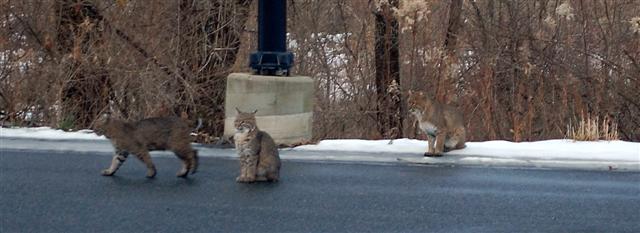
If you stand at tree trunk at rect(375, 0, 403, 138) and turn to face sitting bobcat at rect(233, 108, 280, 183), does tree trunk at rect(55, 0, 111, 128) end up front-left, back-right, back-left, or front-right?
front-right

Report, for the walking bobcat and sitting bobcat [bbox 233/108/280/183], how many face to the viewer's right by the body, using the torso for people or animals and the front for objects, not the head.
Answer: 0

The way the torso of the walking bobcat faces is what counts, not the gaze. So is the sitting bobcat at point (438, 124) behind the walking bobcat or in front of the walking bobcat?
behind

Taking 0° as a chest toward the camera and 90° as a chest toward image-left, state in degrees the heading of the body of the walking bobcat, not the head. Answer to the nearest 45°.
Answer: approximately 90°

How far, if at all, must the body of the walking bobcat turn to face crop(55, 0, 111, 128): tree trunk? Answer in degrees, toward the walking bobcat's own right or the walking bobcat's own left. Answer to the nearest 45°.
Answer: approximately 90° to the walking bobcat's own right

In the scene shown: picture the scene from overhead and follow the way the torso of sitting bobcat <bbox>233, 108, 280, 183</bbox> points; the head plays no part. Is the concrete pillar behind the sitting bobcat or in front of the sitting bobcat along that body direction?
behind

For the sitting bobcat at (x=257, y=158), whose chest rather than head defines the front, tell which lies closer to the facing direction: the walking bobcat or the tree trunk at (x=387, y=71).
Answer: the walking bobcat

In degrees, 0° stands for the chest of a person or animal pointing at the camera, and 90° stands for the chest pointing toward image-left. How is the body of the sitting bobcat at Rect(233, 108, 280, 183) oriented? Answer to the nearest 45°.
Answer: approximately 45°

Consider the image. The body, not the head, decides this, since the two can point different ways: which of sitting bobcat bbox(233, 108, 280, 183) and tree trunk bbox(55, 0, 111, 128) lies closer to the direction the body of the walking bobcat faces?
the tree trunk

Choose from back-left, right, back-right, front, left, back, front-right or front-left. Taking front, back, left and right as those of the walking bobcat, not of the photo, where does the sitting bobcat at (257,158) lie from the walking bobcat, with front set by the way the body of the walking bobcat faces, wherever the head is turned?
back-left
